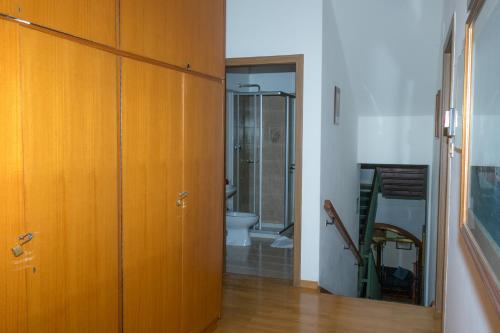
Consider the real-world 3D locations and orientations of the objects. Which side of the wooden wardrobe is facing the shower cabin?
left

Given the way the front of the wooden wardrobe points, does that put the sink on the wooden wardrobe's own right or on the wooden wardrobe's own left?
on the wooden wardrobe's own left

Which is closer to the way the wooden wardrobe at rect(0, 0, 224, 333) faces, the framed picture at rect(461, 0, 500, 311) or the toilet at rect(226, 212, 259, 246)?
the framed picture

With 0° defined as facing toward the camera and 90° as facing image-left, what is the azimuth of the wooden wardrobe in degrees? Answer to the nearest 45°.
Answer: approximately 315°

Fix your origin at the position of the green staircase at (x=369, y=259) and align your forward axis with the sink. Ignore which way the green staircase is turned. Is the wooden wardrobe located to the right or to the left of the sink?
left

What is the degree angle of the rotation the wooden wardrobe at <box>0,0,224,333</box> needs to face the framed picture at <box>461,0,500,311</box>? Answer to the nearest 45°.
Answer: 0° — it already faces it
